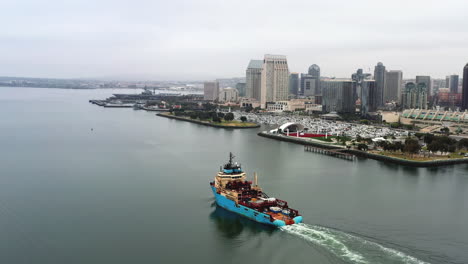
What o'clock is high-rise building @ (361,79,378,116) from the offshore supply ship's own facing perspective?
The high-rise building is roughly at 2 o'clock from the offshore supply ship.

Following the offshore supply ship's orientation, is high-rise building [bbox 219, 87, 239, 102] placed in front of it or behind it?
in front

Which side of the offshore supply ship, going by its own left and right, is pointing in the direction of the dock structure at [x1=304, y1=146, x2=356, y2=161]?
right

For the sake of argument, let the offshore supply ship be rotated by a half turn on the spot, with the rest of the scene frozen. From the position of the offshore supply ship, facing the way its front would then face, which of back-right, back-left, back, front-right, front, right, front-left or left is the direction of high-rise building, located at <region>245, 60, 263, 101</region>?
back-left

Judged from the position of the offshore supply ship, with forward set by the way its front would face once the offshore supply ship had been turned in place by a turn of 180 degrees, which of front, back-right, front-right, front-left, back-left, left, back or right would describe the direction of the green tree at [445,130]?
left

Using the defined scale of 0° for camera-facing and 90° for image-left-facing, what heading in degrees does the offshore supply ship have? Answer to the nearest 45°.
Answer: approximately 135°

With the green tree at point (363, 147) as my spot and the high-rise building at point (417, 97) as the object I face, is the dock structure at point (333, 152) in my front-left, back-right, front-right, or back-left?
back-left

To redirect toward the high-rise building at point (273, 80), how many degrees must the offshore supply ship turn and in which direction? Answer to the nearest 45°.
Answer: approximately 45° to its right

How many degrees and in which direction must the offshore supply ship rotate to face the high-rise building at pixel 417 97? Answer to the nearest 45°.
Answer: approximately 90° to its right

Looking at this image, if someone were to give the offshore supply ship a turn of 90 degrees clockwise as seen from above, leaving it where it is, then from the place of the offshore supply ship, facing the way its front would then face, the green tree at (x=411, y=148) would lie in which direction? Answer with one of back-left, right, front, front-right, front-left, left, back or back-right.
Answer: front
